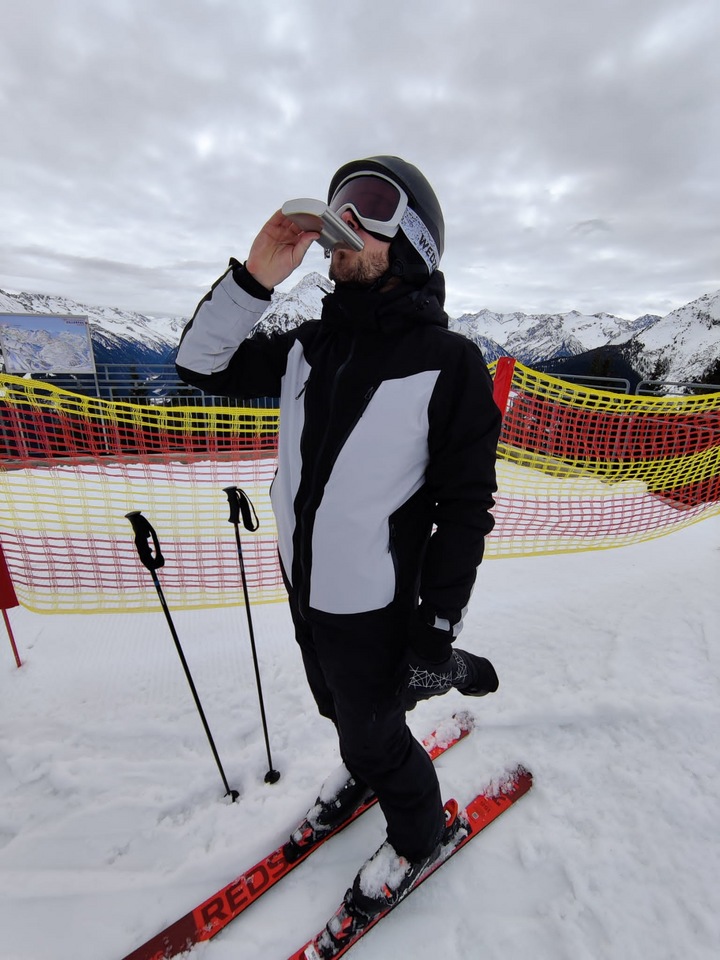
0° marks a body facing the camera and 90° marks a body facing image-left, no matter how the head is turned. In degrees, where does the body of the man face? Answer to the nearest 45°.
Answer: approximately 45°

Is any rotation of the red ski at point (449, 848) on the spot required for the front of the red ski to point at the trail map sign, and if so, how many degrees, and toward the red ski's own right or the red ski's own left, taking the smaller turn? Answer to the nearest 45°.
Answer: approximately 90° to the red ski's own right

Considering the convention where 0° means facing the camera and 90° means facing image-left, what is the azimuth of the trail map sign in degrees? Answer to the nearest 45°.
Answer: approximately 0°

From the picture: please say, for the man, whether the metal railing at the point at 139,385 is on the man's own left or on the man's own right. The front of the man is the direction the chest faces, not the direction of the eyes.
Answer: on the man's own right

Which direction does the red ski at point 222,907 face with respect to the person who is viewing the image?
facing the viewer and to the left of the viewer

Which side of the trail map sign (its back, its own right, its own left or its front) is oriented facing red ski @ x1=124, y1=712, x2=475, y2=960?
front

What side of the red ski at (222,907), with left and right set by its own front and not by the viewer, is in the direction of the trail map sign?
right

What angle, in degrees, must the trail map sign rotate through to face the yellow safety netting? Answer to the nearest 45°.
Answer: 0° — it already faces it

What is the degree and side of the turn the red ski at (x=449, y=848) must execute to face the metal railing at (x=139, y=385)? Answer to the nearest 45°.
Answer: approximately 90° to its right
